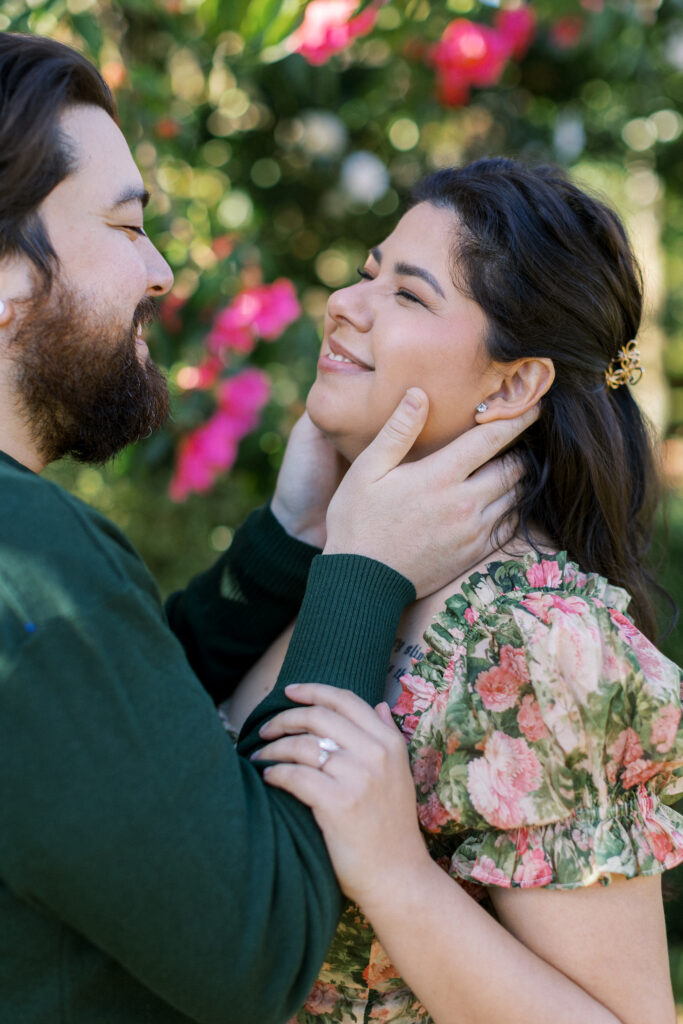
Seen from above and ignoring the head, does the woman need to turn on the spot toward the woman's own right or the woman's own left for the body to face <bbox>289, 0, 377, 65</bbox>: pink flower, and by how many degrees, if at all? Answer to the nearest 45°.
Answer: approximately 90° to the woman's own right

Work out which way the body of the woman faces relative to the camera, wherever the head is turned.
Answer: to the viewer's left

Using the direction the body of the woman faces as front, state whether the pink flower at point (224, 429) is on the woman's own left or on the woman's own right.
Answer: on the woman's own right

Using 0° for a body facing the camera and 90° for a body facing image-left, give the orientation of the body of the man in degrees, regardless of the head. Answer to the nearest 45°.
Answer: approximately 270°

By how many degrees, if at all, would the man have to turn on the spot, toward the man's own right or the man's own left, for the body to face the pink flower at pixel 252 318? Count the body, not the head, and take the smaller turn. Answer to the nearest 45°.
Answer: approximately 90° to the man's own left

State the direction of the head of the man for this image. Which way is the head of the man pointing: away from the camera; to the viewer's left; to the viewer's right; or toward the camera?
to the viewer's right

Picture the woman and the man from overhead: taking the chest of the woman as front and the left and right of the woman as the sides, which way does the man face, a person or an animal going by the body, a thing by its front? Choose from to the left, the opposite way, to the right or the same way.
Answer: the opposite way

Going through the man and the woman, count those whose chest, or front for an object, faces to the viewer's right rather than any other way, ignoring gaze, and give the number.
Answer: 1

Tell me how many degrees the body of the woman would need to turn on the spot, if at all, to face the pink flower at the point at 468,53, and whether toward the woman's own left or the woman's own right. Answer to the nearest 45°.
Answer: approximately 90° to the woman's own right

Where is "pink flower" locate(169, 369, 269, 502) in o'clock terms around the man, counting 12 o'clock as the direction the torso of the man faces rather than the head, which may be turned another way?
The pink flower is roughly at 9 o'clock from the man.
